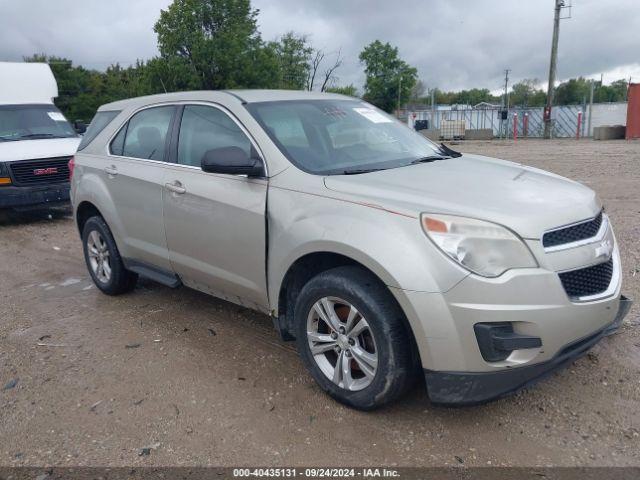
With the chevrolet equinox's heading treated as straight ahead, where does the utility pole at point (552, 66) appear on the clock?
The utility pole is roughly at 8 o'clock from the chevrolet equinox.

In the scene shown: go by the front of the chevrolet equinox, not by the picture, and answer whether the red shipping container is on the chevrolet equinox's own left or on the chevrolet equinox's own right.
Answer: on the chevrolet equinox's own left

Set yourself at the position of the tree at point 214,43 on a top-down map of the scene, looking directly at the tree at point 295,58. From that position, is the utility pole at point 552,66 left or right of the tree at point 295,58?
right

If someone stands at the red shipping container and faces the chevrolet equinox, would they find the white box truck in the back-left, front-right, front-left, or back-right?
front-right

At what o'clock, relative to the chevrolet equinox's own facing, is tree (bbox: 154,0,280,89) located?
The tree is roughly at 7 o'clock from the chevrolet equinox.

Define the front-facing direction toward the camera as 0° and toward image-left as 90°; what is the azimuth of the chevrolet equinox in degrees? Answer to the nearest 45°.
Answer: approximately 315°

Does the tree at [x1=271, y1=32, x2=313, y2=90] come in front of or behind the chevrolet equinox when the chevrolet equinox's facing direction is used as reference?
behind

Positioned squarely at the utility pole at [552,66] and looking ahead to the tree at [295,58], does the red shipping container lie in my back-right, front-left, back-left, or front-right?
back-right

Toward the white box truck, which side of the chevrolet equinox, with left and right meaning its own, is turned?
back
